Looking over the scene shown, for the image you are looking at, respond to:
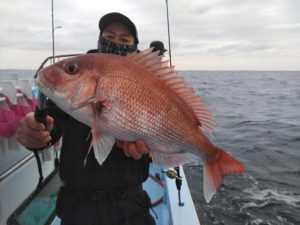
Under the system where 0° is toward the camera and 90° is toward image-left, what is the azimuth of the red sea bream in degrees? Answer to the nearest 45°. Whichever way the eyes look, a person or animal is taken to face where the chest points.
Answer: approximately 90°

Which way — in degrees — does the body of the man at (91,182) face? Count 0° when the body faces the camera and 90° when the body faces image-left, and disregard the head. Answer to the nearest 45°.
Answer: approximately 0°
